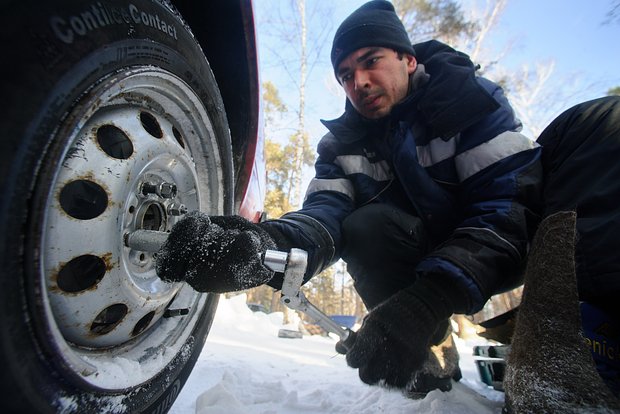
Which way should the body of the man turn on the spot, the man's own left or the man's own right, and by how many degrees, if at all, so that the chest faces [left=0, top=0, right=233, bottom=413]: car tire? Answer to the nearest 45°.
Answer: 0° — they already face it

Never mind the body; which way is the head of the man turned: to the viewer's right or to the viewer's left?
to the viewer's left

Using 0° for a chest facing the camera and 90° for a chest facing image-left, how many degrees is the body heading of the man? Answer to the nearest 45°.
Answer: approximately 45°
